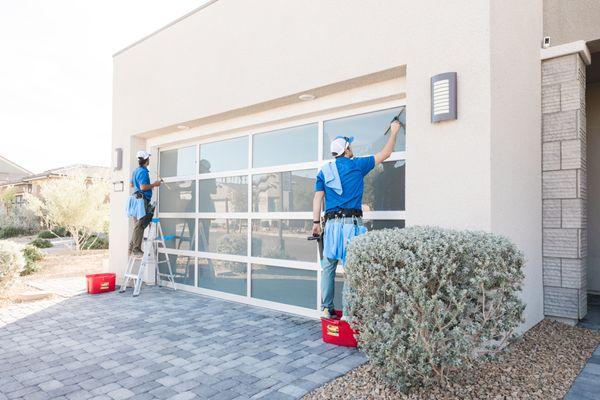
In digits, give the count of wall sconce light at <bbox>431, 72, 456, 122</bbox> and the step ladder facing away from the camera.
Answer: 0

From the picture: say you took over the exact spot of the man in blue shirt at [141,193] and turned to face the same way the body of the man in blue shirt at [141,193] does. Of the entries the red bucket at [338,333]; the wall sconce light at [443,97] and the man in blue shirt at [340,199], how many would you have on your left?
0

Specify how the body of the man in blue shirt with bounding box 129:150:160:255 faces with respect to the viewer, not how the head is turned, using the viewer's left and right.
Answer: facing away from the viewer and to the right of the viewer

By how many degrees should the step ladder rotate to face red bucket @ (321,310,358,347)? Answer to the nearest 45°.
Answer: approximately 90° to its left

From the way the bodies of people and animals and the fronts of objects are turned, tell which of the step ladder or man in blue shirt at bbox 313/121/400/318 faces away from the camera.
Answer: the man in blue shirt

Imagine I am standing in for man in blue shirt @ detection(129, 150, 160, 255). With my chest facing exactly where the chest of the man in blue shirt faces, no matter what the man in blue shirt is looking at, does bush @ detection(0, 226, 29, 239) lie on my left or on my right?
on my left

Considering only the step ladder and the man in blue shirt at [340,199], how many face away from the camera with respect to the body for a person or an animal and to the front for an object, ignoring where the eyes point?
1

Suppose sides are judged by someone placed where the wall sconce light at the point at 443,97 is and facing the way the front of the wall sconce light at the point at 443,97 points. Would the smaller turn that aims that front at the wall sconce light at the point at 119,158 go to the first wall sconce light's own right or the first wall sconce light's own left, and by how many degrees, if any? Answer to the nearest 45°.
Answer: approximately 45° to the first wall sconce light's own right

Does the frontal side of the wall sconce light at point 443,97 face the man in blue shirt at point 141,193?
no

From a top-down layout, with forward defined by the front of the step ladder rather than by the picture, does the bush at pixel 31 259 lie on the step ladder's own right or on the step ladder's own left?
on the step ladder's own right

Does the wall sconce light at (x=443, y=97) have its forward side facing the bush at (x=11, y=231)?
no

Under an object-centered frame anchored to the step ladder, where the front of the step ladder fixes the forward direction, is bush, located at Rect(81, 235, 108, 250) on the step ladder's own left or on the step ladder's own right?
on the step ladder's own right

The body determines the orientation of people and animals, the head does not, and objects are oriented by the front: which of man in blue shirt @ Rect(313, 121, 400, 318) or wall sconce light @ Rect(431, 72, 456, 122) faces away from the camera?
the man in blue shirt

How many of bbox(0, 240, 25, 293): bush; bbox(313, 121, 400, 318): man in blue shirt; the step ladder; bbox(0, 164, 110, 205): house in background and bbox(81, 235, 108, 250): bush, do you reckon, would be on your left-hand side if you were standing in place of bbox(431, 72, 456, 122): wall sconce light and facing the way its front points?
0

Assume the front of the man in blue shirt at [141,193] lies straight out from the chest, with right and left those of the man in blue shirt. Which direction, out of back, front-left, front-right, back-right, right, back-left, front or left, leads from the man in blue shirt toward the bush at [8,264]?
back-left

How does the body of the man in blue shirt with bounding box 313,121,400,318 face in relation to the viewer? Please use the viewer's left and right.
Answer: facing away from the viewer

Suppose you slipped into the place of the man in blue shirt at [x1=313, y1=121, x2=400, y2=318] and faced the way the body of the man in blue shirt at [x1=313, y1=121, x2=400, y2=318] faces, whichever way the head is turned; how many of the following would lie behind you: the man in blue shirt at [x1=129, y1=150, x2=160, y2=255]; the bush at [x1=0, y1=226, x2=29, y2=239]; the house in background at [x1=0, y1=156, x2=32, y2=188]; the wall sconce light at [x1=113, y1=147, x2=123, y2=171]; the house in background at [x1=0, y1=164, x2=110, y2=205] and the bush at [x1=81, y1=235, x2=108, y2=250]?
0

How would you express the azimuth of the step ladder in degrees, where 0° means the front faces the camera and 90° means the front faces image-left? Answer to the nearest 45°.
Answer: approximately 45°

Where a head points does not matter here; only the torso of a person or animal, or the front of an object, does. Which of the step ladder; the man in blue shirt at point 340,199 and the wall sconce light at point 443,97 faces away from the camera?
the man in blue shirt
